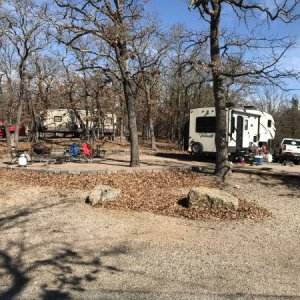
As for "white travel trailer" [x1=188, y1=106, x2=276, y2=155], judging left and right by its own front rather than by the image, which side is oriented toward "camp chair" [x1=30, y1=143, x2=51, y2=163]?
back

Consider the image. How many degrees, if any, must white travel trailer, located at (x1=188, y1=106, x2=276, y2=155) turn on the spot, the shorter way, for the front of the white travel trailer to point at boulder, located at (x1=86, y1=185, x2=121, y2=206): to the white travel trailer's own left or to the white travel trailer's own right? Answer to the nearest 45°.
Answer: approximately 135° to the white travel trailer's own right

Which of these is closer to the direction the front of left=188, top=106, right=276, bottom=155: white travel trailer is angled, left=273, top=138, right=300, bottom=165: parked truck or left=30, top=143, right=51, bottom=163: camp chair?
the parked truck

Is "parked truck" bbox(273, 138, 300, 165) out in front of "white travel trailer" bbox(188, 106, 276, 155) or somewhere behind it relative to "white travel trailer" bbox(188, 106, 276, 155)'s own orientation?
in front

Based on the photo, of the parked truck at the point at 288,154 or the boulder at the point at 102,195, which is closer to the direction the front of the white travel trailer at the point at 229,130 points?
the parked truck

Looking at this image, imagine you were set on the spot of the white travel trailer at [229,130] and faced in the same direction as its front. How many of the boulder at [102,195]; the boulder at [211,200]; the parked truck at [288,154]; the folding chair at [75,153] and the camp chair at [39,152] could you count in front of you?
1

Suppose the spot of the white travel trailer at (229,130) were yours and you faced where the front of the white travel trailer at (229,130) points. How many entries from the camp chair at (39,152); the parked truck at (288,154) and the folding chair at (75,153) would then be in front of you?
1

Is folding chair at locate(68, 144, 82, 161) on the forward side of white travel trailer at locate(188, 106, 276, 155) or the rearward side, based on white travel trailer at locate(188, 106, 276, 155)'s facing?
on the rearward side

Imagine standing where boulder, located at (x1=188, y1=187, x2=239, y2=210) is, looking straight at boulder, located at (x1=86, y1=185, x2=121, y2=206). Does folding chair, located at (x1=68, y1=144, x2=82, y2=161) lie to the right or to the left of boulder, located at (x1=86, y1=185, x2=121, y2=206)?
right

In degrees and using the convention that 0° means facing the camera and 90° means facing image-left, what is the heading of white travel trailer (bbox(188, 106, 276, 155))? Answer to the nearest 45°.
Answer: approximately 225°

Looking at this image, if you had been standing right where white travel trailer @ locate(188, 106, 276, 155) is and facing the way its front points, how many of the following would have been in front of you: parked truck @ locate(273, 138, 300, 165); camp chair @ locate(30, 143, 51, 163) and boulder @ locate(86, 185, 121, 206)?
1

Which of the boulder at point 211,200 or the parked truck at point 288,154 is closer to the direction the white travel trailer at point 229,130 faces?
the parked truck

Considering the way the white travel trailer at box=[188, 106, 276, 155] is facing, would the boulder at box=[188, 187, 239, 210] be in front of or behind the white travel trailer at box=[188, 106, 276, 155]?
behind
